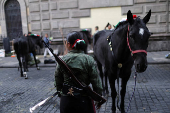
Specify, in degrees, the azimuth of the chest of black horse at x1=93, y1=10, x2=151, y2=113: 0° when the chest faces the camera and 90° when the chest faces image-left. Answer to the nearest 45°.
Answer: approximately 315°

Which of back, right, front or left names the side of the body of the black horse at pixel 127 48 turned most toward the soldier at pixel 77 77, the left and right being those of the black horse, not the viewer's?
right
